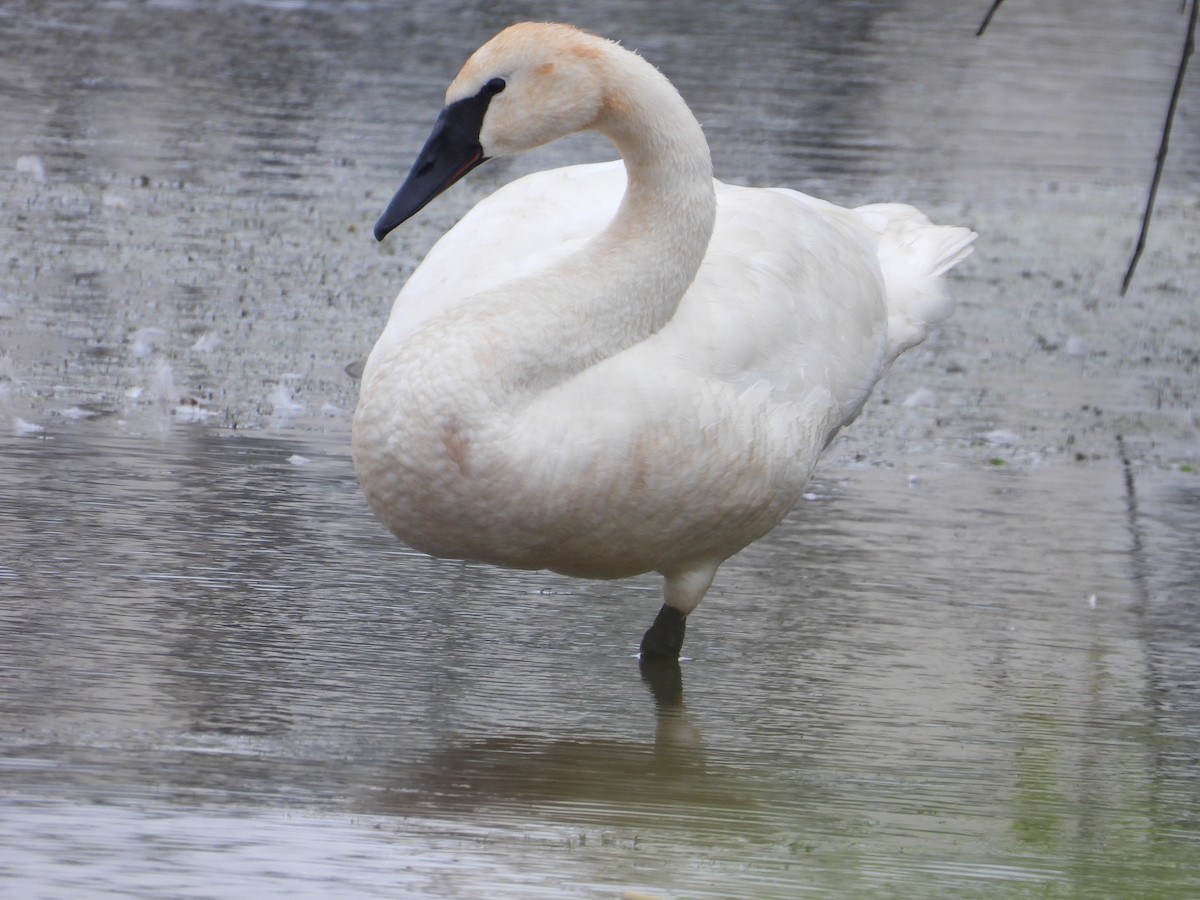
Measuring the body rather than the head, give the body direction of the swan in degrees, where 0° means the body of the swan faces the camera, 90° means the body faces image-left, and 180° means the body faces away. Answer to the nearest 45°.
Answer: approximately 45°
